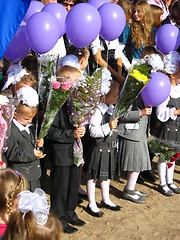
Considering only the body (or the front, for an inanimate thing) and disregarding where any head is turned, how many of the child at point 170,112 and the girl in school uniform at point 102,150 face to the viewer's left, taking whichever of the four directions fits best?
0

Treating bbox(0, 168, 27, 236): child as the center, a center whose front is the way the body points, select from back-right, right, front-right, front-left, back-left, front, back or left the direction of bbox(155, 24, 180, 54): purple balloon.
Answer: front

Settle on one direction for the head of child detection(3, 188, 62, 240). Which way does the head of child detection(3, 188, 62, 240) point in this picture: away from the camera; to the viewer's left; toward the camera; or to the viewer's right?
away from the camera

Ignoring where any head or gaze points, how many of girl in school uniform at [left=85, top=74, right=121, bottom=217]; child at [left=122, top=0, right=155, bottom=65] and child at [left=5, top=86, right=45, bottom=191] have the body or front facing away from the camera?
0

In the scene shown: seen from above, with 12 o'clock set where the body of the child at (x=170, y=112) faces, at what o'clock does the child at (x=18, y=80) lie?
the child at (x=18, y=80) is roughly at 3 o'clock from the child at (x=170, y=112).

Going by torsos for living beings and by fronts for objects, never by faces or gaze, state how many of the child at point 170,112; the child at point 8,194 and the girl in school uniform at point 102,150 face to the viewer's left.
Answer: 0

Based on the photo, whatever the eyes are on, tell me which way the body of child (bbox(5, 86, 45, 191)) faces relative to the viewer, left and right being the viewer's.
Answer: facing the viewer and to the right of the viewer

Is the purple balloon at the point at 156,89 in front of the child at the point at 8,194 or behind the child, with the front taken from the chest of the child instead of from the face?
in front

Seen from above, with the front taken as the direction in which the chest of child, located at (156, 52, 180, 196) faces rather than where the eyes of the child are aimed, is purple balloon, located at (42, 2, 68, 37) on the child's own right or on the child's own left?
on the child's own right

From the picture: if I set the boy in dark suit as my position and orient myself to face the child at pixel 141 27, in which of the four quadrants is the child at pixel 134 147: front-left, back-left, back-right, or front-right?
front-right

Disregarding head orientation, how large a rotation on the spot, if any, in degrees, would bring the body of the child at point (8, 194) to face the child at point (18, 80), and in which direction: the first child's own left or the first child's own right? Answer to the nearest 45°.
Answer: approximately 45° to the first child's own left

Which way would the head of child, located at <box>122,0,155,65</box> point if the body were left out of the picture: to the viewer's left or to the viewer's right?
to the viewer's left
